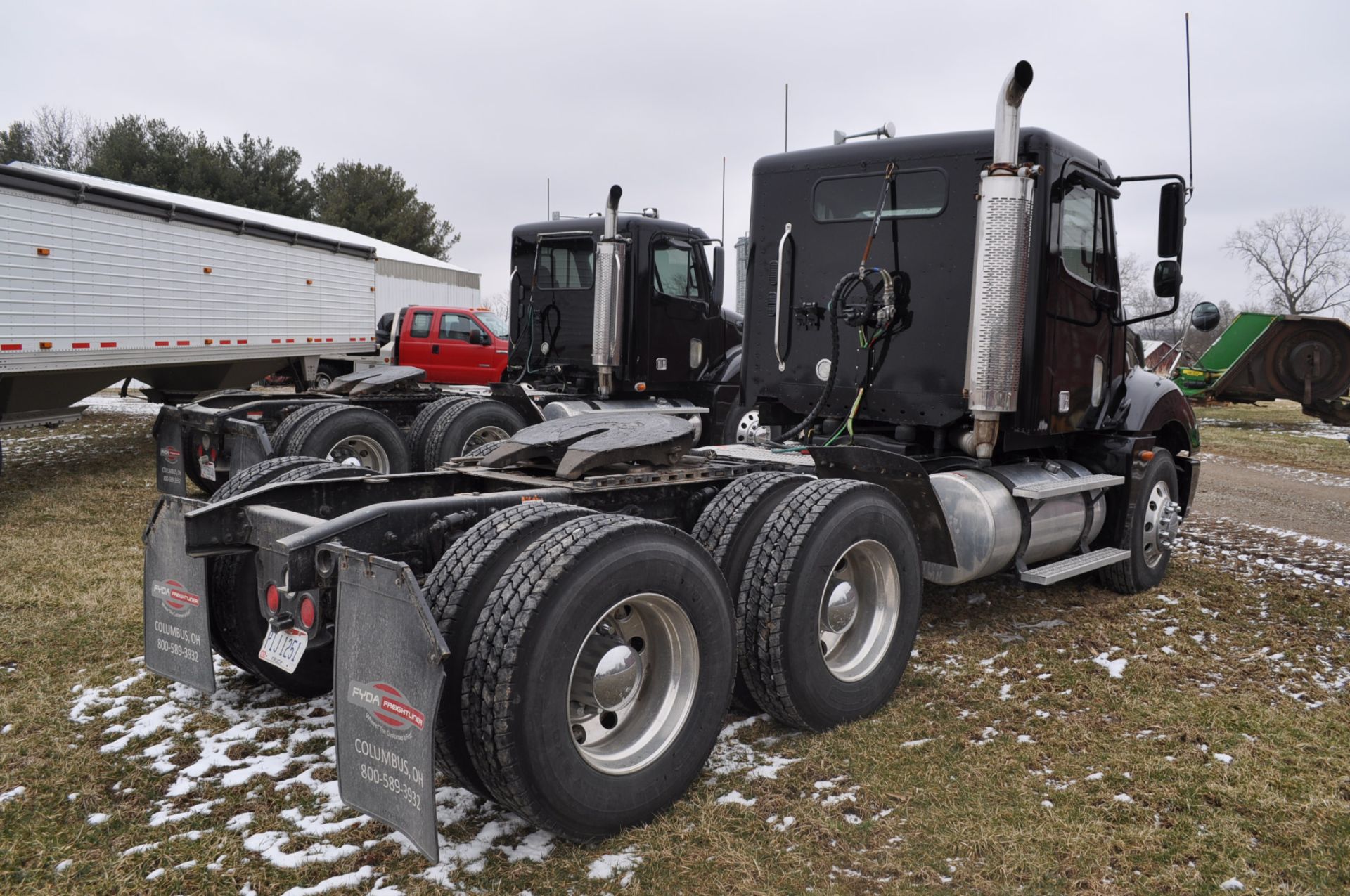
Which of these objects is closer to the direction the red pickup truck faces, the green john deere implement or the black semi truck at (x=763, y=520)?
the green john deere implement

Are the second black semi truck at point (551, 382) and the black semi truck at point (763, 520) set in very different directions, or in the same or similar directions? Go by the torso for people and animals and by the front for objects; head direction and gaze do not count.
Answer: same or similar directions

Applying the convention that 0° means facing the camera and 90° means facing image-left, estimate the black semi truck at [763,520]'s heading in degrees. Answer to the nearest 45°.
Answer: approximately 225°

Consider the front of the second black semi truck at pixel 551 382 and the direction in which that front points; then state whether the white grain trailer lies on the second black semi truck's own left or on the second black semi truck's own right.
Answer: on the second black semi truck's own left

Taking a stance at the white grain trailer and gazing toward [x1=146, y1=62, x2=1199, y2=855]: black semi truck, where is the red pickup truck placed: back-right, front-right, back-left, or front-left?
back-left

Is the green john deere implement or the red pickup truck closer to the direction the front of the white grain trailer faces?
the red pickup truck

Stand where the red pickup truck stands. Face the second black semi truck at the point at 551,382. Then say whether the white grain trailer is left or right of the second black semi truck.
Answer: right

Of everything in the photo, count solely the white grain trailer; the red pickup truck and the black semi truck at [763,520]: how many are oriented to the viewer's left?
0

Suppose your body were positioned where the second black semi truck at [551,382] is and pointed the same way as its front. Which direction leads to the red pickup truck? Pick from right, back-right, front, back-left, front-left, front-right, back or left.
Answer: front-left

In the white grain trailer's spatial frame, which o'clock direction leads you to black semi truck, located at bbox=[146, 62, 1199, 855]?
The black semi truck is roughly at 4 o'clock from the white grain trailer.

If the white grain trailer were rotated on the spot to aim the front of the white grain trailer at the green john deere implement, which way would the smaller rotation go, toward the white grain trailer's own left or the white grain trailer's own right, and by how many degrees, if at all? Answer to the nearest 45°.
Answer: approximately 45° to the white grain trailer's own right

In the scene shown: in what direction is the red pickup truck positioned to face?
to the viewer's right

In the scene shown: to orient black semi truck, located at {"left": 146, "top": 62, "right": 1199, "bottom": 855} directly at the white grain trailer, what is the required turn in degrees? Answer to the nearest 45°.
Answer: approximately 90° to its left

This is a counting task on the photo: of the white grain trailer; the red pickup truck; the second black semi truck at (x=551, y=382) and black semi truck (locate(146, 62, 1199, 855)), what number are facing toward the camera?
0
